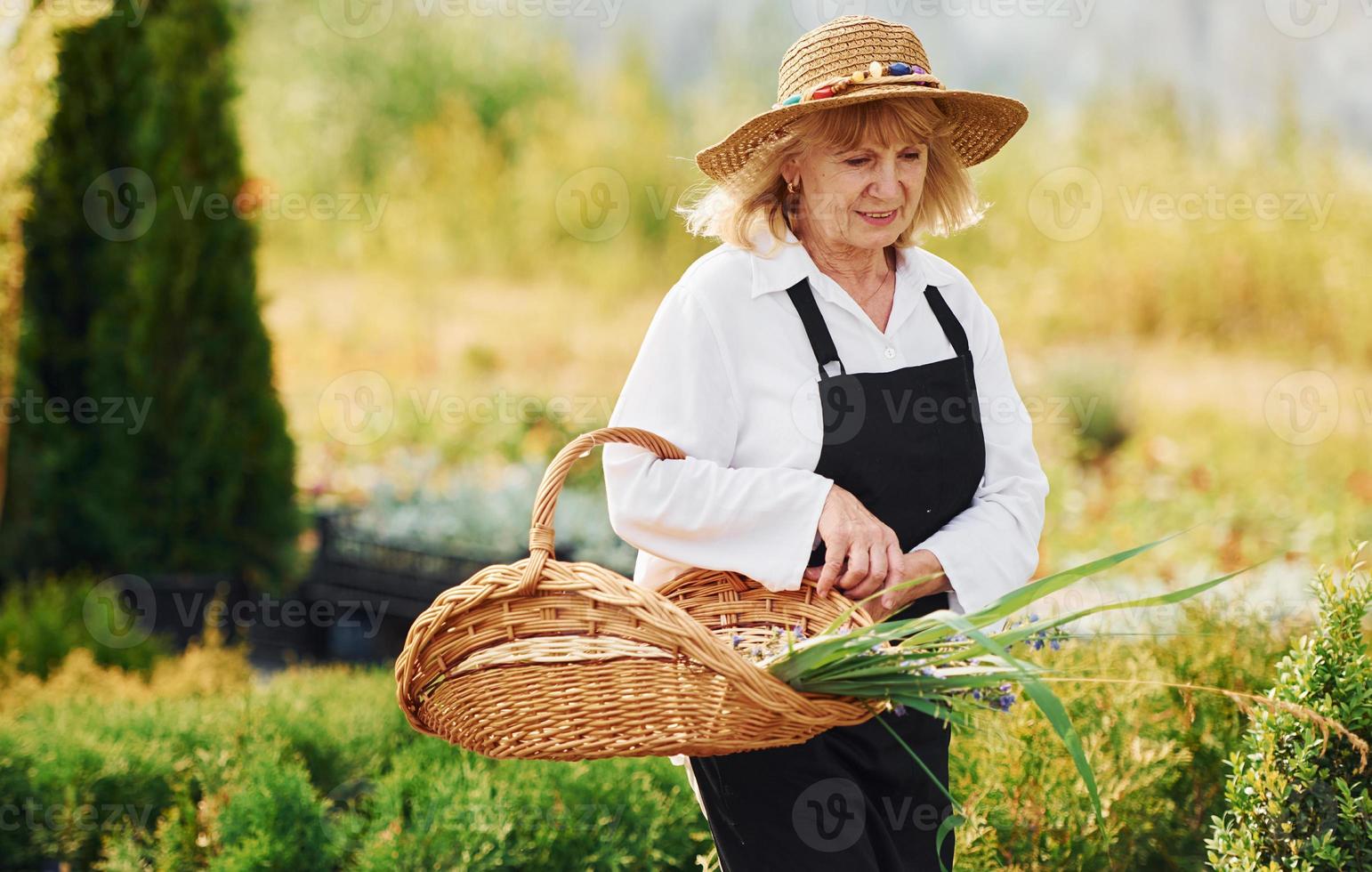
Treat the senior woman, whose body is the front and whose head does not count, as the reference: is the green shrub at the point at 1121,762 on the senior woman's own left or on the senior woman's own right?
on the senior woman's own left

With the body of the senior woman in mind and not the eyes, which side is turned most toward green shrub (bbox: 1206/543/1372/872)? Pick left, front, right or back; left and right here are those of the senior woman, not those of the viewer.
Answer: left

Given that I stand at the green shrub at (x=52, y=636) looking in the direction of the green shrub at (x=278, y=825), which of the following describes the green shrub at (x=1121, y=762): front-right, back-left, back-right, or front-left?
front-left

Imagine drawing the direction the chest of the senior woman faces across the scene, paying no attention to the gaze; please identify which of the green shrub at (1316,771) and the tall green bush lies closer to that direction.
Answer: the green shrub
